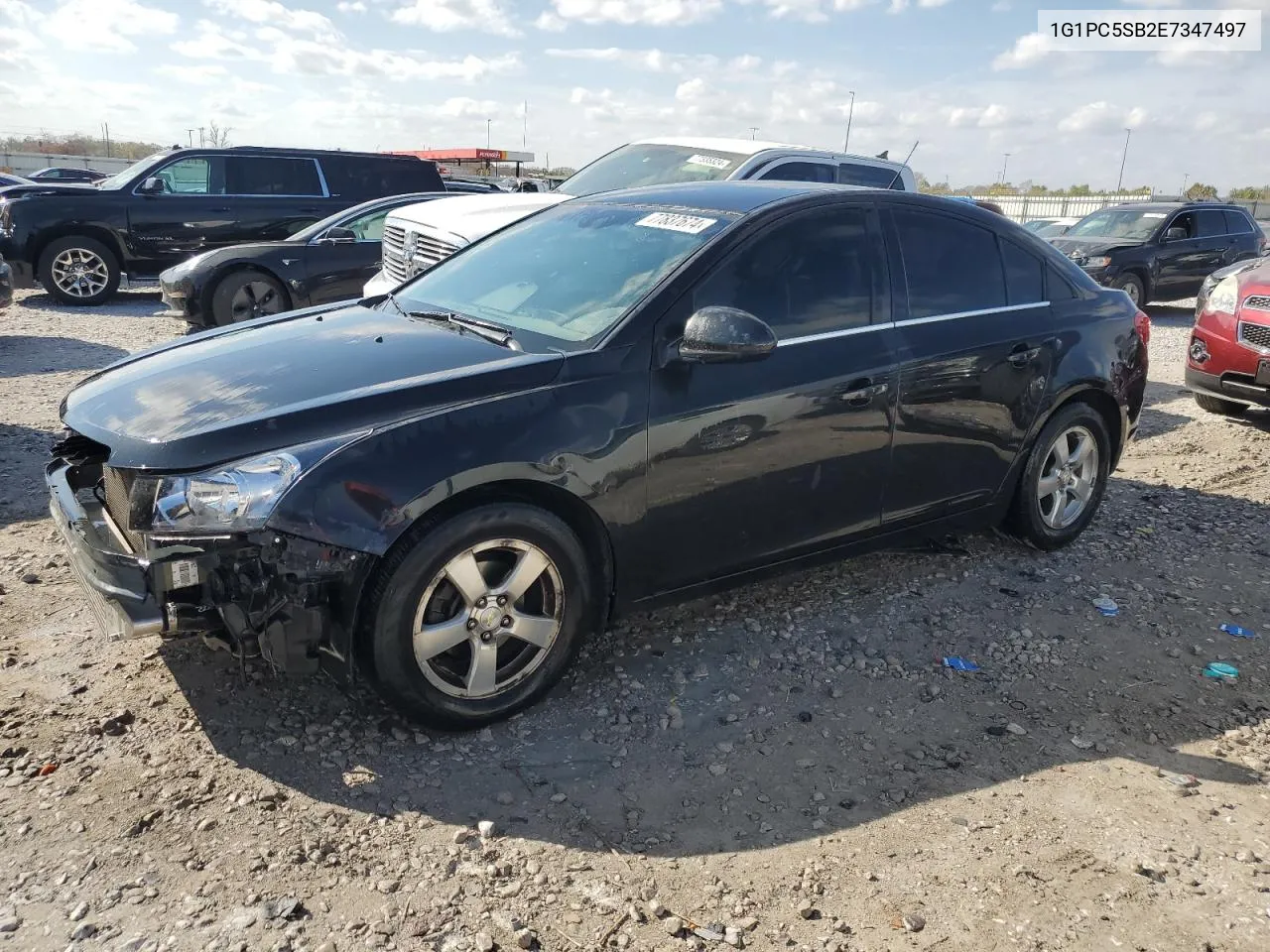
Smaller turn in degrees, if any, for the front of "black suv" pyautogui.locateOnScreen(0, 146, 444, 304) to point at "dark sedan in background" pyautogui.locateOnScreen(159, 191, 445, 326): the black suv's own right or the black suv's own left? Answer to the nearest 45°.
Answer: approximately 90° to the black suv's own left

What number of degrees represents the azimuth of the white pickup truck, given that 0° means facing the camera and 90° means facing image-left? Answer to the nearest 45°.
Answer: approximately 45°

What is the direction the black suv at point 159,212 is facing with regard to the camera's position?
facing to the left of the viewer

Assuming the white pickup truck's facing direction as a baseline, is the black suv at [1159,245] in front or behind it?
behind

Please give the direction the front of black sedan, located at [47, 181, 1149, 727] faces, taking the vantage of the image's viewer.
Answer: facing the viewer and to the left of the viewer

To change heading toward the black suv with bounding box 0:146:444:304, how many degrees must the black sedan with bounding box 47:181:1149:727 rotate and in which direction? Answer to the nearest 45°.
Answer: approximately 90° to its right

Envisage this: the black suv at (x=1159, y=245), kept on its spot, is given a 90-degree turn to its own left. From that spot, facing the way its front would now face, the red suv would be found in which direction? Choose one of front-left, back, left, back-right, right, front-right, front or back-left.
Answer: front-right

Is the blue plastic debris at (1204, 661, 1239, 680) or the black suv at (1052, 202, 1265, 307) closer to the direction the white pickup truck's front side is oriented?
the blue plastic debris

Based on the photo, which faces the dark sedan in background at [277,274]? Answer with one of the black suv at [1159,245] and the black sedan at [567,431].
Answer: the black suv

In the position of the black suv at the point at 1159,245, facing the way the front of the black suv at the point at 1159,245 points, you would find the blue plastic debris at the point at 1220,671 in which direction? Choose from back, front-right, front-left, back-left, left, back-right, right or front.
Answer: front-left
